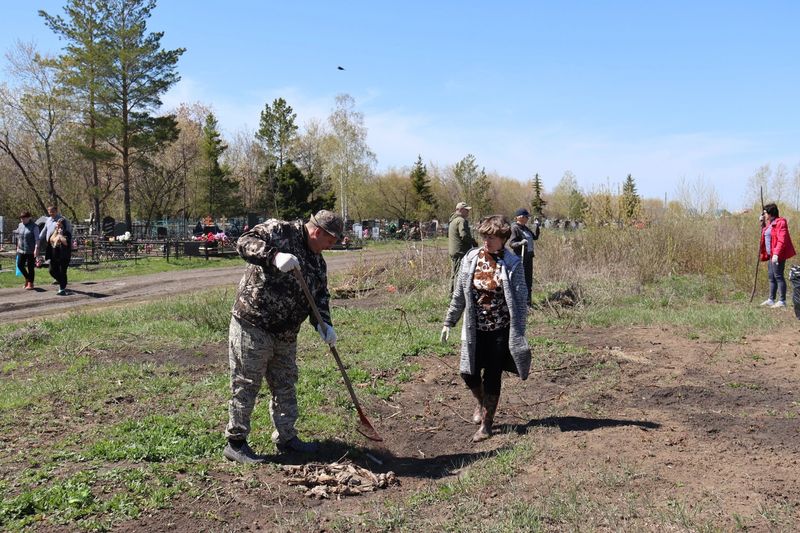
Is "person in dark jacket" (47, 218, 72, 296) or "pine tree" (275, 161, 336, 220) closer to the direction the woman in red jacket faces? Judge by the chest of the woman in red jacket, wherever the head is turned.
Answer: the person in dark jacket

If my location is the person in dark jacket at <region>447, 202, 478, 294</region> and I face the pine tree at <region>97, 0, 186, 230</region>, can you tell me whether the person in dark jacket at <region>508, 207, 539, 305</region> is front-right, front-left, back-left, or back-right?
back-right

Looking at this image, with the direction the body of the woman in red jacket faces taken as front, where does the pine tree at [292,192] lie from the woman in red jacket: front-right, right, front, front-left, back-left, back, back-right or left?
right

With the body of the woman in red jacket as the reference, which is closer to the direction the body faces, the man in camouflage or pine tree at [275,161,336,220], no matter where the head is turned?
the man in camouflage

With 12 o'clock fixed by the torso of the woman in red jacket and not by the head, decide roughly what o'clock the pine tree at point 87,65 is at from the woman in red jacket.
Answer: The pine tree is roughly at 2 o'clock from the woman in red jacket.

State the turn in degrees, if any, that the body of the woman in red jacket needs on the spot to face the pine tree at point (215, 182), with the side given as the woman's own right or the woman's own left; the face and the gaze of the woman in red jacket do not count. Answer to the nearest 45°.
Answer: approximately 90° to the woman's own right

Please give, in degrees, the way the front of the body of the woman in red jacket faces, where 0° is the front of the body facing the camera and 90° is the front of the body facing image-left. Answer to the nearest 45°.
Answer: approximately 45°

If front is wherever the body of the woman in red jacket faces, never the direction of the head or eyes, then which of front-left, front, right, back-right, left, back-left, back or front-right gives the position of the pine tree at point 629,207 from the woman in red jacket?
right

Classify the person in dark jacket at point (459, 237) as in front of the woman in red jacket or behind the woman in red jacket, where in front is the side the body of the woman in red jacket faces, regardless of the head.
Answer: in front

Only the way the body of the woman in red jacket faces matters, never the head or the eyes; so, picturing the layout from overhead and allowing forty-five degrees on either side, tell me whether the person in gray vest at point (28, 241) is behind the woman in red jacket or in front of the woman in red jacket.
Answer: in front
